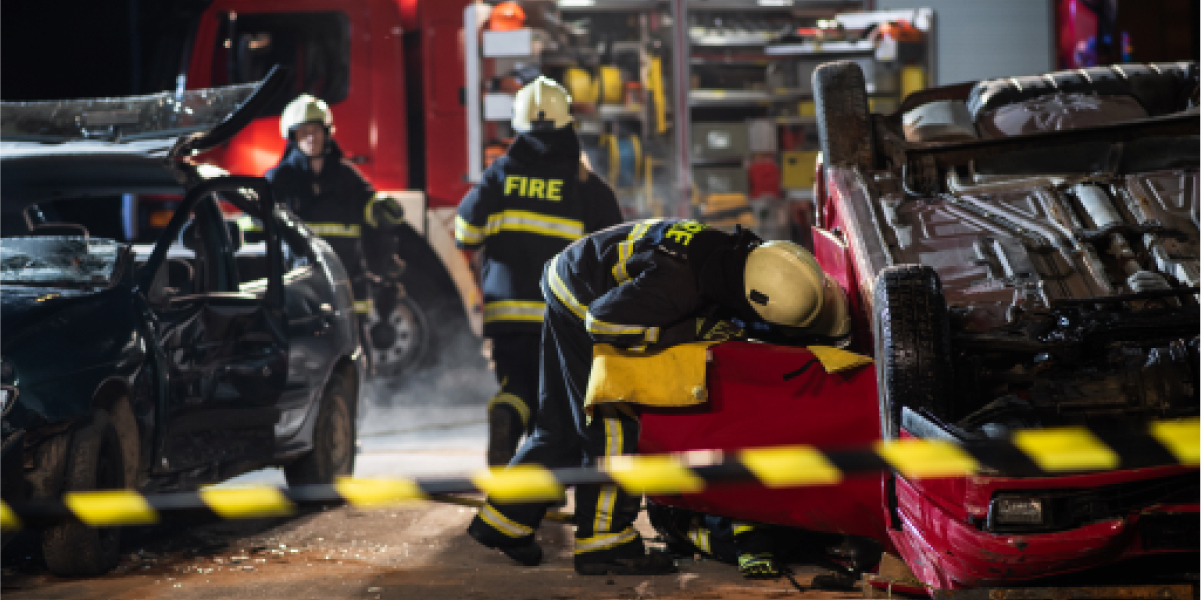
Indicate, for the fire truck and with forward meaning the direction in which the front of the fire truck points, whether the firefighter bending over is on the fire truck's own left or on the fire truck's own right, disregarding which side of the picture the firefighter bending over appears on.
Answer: on the fire truck's own left

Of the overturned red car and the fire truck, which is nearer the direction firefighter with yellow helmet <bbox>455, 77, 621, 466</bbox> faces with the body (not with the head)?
the fire truck

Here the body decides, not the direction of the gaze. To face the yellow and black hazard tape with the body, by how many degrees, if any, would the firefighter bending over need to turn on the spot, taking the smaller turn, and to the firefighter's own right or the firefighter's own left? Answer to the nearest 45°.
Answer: approximately 90° to the firefighter's own right

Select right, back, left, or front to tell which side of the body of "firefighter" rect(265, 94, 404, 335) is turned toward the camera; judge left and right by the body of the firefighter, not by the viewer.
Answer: front

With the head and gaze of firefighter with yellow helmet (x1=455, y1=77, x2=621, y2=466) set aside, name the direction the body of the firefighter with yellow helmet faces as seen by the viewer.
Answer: away from the camera

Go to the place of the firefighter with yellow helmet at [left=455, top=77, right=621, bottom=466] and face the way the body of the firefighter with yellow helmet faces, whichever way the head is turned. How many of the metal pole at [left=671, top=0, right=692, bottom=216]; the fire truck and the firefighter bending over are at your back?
1

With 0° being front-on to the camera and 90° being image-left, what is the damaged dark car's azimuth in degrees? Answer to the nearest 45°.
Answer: approximately 45°

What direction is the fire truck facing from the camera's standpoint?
to the viewer's left

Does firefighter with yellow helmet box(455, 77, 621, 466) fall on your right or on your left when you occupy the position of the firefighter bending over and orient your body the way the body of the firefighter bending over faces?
on your left

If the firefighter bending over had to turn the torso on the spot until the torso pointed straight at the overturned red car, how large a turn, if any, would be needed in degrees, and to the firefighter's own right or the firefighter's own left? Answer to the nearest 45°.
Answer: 0° — they already face it

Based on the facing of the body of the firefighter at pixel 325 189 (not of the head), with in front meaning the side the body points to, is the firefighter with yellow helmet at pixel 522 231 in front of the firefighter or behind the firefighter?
in front

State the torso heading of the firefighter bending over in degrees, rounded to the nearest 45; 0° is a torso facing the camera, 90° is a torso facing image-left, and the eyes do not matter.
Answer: approximately 270°

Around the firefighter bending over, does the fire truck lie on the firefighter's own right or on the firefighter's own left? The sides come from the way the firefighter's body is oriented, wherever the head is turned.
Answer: on the firefighter's own left

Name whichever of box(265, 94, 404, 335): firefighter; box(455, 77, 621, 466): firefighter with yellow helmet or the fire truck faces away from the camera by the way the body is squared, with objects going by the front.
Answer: the firefighter with yellow helmet

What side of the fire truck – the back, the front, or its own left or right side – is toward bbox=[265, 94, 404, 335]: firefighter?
left

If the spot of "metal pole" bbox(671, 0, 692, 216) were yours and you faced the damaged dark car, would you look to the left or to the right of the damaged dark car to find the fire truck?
right
